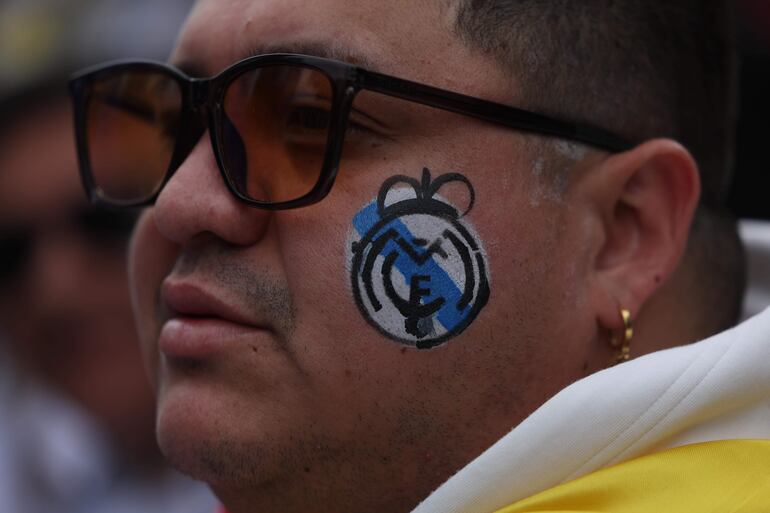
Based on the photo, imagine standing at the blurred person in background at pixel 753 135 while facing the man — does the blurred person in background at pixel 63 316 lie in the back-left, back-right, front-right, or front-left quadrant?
front-right

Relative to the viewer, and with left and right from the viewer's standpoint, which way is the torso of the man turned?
facing the viewer and to the left of the viewer

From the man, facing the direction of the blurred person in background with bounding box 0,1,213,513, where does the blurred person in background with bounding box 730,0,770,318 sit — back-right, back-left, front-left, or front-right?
front-right

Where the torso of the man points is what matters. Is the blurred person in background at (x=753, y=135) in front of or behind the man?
behind

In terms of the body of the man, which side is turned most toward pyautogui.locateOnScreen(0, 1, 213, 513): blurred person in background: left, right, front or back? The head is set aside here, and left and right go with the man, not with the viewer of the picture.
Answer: right
